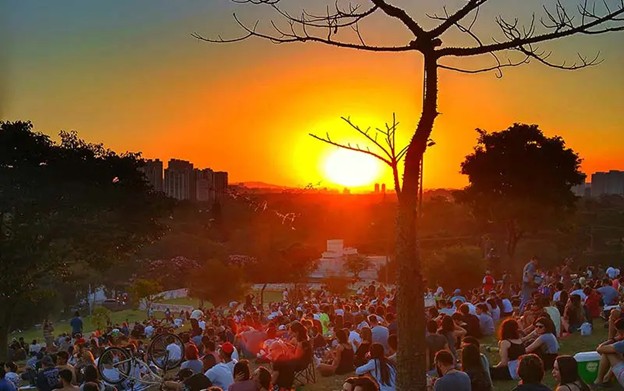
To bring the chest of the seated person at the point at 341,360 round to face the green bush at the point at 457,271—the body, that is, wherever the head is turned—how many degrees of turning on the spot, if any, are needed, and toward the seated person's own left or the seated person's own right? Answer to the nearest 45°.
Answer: approximately 45° to the seated person's own right

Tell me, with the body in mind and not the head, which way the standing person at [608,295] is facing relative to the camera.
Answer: away from the camera

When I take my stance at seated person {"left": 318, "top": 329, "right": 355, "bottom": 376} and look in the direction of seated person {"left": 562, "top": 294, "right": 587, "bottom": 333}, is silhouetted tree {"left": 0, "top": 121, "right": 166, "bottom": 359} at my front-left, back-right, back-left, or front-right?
back-left

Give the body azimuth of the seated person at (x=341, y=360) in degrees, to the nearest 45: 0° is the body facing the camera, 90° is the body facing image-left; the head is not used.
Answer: approximately 135°

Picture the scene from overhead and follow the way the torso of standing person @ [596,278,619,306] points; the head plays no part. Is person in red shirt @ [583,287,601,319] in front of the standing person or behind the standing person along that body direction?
behind

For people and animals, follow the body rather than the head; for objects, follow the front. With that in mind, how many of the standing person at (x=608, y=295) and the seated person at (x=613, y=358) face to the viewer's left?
1

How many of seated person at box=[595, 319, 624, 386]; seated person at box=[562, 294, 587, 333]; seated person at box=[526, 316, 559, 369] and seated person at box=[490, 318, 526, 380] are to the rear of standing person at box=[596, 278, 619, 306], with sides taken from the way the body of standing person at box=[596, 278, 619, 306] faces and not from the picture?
4

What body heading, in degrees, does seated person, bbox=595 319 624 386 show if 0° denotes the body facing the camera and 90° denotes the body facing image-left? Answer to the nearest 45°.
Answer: approximately 90°
